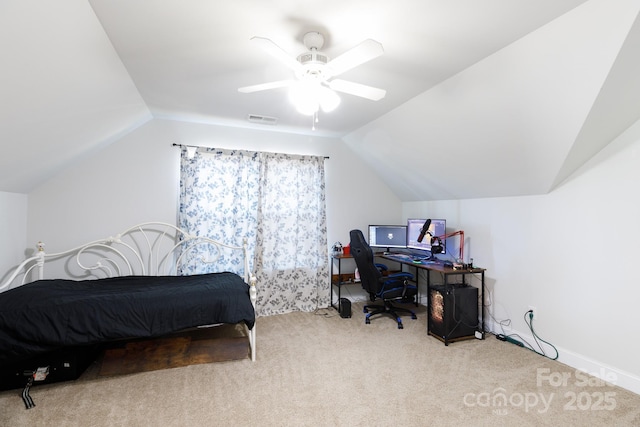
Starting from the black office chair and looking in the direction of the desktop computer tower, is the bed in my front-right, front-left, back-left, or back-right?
back-right

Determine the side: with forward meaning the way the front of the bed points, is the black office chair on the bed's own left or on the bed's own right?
on the bed's own left

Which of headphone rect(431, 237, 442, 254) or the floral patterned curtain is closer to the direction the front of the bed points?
the headphone

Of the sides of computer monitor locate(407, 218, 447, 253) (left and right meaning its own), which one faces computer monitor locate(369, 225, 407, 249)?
right
